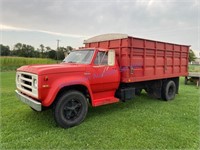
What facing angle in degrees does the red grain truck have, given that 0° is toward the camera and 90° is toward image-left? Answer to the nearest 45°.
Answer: approximately 45°
